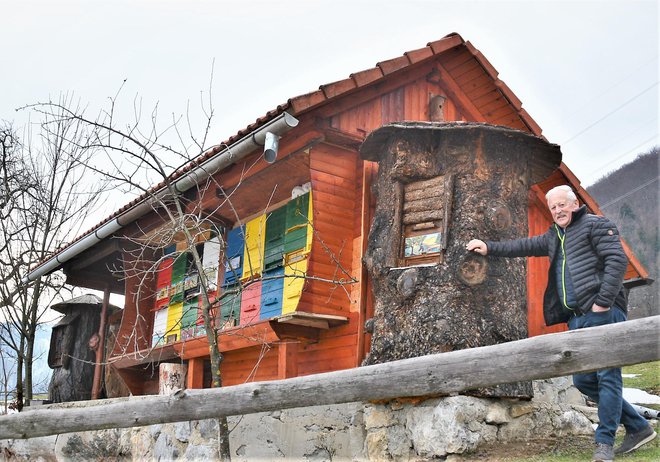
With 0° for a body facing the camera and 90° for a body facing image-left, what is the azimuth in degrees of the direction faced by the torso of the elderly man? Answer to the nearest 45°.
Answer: approximately 45°

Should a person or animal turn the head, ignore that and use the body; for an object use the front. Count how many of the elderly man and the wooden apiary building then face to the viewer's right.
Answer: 0

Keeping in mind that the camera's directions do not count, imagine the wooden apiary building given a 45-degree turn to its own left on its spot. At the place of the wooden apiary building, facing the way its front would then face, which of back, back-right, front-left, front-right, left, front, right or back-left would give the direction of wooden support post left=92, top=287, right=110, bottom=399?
back-right

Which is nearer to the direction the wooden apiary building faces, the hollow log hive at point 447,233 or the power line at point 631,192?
the hollow log hive

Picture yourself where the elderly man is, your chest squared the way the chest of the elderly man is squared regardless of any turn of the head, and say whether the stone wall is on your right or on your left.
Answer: on your right

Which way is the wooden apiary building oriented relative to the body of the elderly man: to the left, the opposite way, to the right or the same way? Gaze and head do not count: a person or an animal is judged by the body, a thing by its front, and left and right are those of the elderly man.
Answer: the same way

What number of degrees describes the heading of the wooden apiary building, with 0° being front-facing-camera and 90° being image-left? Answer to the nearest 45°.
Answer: approximately 45°

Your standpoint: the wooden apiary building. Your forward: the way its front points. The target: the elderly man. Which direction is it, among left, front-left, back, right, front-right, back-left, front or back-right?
left

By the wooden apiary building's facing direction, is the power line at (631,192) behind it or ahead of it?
behind
